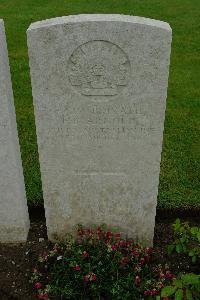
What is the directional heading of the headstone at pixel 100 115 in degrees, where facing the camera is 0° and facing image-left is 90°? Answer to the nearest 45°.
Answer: approximately 0°

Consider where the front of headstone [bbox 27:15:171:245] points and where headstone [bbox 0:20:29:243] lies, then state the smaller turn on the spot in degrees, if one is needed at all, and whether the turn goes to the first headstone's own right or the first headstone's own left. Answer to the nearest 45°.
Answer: approximately 90° to the first headstone's own right
